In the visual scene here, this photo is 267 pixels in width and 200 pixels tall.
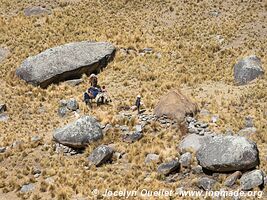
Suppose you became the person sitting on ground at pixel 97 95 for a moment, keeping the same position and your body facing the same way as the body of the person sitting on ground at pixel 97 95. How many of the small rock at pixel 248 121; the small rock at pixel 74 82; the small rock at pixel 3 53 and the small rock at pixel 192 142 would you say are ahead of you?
2

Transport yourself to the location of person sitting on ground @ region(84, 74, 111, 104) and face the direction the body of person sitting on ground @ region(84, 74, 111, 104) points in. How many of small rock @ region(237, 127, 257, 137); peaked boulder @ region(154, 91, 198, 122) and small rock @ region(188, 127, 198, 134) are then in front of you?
3

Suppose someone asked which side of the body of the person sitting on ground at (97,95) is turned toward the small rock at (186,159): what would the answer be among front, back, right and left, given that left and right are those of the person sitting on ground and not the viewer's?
front

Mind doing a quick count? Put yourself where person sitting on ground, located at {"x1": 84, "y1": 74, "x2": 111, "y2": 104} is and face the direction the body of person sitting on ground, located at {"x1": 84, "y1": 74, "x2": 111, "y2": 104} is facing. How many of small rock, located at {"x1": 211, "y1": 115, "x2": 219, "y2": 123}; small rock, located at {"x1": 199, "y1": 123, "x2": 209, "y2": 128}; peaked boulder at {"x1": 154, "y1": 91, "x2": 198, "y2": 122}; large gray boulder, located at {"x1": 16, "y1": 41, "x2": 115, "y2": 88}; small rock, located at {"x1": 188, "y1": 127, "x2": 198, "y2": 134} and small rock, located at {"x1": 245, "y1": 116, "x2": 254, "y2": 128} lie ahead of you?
5

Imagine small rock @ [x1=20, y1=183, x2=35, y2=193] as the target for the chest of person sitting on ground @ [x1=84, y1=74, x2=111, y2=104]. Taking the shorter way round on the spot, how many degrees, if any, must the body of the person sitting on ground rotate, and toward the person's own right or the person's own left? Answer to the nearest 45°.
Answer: approximately 45° to the person's own right

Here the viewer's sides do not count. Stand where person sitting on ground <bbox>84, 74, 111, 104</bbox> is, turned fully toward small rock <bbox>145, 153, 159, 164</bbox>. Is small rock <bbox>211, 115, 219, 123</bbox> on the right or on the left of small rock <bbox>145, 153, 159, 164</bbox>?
left

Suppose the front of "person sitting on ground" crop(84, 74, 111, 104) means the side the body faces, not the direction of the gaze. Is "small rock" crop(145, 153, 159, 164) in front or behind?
in front

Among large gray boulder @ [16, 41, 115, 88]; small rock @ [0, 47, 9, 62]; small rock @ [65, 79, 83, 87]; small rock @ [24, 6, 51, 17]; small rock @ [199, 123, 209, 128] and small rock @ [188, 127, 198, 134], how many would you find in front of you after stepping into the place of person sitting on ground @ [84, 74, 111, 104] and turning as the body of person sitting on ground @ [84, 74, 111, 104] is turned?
2

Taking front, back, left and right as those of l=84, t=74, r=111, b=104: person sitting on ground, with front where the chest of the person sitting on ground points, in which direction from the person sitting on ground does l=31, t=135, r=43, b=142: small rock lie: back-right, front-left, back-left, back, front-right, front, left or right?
right

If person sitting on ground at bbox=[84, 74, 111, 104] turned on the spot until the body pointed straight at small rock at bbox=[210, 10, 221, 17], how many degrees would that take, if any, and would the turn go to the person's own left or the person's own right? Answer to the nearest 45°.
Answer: approximately 90° to the person's own left

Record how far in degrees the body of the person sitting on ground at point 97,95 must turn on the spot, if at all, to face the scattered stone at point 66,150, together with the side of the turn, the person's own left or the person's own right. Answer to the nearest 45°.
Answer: approximately 45° to the person's own right

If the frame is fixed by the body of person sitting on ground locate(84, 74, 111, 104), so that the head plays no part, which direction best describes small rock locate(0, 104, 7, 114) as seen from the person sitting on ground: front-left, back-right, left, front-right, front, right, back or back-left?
back-right

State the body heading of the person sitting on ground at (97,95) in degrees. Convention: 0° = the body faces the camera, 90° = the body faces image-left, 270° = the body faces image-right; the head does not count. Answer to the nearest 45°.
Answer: approximately 315°
